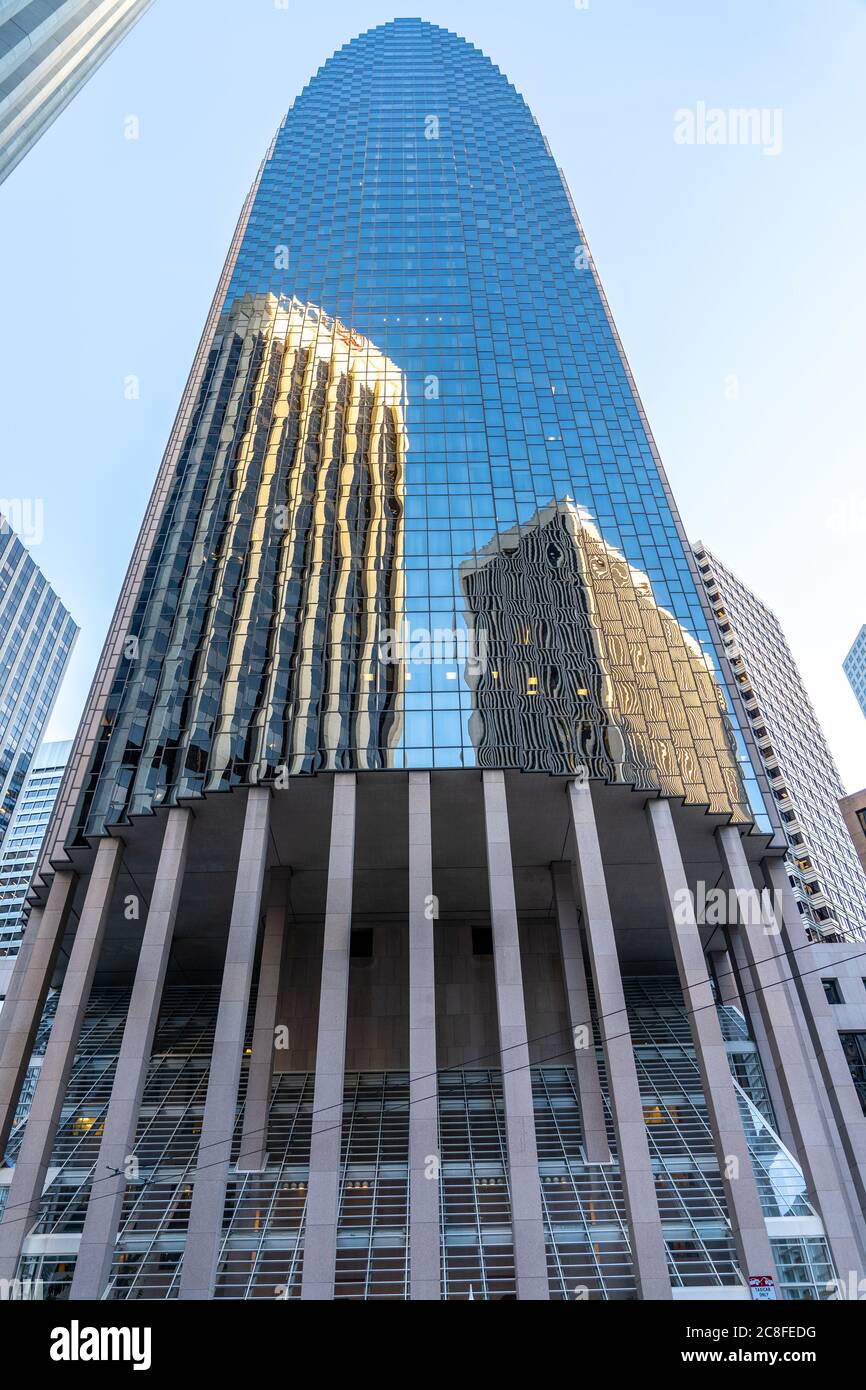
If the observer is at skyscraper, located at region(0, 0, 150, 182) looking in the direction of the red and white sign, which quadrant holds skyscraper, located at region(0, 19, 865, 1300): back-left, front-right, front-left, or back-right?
front-left

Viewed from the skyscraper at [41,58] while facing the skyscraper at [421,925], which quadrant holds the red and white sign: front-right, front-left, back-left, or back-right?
front-right

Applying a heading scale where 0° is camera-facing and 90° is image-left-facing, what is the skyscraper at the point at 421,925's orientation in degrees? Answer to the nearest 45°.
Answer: approximately 0°

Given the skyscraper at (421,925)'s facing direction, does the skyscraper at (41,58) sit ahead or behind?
ahead
